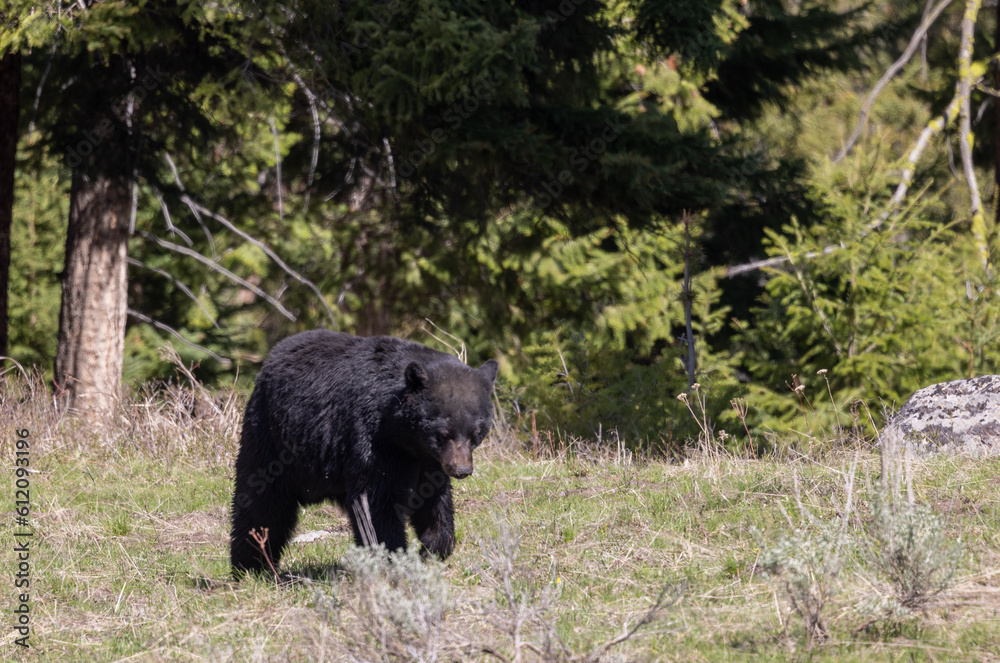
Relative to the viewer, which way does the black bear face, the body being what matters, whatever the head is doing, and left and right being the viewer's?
facing the viewer and to the right of the viewer

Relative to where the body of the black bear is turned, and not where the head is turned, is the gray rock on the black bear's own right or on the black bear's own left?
on the black bear's own left
